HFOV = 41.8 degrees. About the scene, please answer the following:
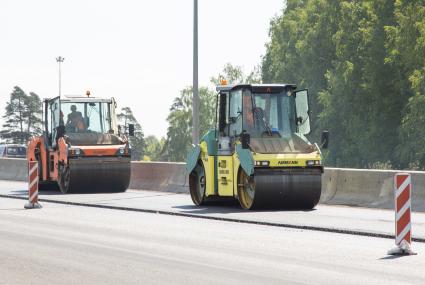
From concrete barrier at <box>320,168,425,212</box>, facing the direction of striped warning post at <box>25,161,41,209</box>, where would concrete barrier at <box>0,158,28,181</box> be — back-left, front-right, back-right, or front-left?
front-right

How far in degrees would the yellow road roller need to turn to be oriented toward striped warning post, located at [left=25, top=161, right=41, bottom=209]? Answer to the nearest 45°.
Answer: approximately 135° to its right

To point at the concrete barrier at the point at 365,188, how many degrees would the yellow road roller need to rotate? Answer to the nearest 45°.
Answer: approximately 45° to its left

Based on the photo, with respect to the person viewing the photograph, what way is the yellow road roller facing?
facing the viewer and to the right of the viewer

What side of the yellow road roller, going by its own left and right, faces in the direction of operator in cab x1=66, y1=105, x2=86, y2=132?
back

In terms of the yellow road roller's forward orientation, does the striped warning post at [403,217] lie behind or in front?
in front

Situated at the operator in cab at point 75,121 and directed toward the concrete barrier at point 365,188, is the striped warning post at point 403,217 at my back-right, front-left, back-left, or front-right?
front-right

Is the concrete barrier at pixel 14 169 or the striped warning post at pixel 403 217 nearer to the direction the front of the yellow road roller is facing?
the striped warning post

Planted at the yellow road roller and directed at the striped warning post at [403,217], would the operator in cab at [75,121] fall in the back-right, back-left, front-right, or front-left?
back-right

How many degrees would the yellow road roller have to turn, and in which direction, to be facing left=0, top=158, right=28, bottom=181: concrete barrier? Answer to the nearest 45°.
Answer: approximately 180°
